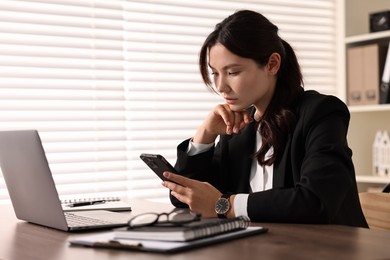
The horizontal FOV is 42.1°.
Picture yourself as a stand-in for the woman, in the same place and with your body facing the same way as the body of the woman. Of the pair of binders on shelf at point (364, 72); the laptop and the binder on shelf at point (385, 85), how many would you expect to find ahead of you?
1

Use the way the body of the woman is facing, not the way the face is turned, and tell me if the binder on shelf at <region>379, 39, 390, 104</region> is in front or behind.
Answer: behind

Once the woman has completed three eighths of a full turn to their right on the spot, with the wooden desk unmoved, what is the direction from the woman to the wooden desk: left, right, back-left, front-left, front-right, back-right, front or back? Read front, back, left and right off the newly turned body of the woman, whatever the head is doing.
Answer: back

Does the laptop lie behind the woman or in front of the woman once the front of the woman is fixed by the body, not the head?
in front

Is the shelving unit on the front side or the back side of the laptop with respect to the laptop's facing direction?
on the front side

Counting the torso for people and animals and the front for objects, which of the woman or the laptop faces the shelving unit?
the laptop

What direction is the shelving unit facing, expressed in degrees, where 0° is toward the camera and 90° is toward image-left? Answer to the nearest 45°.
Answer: approximately 45°

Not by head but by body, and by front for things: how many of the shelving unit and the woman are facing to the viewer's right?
0

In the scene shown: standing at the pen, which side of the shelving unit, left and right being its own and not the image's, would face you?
front

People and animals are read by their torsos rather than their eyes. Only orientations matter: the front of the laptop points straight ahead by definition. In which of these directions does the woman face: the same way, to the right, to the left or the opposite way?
the opposite way
